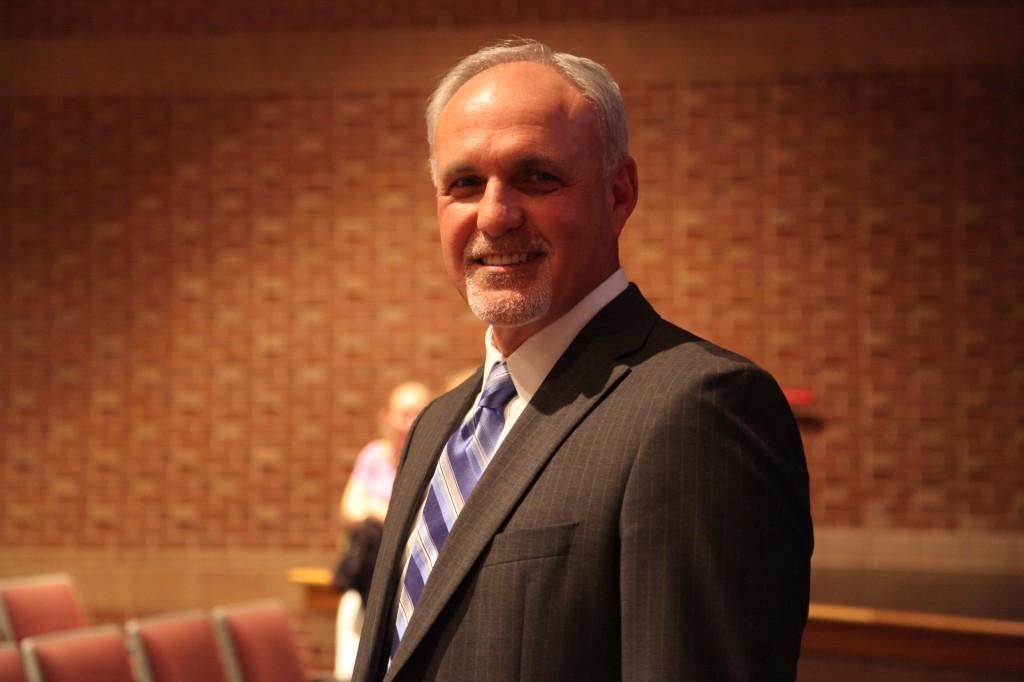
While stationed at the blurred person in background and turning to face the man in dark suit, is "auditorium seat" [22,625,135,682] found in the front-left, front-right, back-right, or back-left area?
front-right

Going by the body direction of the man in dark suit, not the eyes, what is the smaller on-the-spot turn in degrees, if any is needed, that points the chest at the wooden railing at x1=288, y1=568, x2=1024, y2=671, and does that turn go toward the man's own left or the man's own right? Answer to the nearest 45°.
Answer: approximately 135° to the man's own right

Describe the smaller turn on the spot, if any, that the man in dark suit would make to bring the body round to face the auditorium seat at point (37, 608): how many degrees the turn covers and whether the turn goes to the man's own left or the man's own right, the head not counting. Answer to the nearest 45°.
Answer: approximately 90° to the man's own right

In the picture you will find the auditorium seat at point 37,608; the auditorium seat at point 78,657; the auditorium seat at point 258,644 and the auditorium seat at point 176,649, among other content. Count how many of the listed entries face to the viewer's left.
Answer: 0
